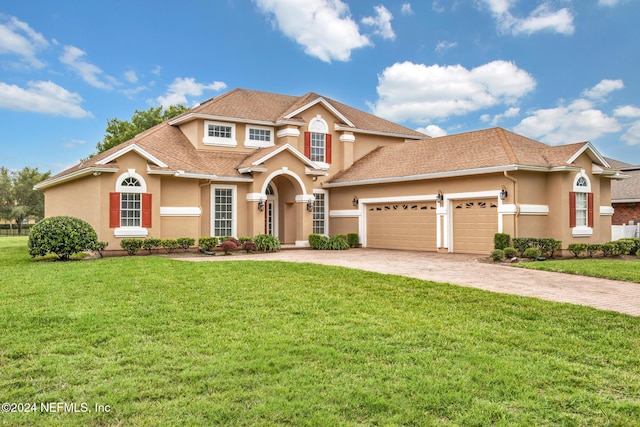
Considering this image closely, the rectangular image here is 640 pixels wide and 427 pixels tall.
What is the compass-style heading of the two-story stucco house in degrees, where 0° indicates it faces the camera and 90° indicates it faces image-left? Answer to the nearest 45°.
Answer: approximately 315°

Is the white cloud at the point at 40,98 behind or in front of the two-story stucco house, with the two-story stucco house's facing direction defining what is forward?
behind

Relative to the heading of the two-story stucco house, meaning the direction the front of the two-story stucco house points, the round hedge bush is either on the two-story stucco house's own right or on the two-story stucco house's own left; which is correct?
on the two-story stucco house's own right

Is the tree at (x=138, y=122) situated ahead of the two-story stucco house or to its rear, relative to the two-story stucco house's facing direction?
to the rear

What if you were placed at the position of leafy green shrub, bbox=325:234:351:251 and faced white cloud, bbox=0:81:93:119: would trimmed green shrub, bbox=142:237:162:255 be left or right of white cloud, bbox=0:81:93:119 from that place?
left

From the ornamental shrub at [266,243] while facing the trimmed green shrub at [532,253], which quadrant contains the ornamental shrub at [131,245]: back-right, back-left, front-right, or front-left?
back-right

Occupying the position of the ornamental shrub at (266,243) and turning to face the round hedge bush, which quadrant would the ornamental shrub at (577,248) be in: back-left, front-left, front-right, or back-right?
back-left

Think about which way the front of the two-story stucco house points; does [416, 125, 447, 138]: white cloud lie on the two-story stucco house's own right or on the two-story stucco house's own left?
on the two-story stucco house's own left
